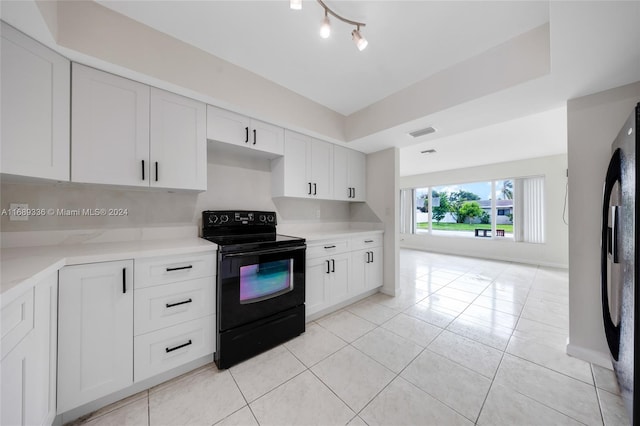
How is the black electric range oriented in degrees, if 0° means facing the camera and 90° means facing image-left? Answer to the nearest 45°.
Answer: approximately 315°

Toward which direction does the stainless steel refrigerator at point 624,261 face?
to the viewer's left

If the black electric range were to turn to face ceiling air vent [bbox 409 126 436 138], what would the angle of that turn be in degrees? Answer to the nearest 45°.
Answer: approximately 45° to its left

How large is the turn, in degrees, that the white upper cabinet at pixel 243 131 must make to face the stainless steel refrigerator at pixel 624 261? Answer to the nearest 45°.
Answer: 0° — it already faces it

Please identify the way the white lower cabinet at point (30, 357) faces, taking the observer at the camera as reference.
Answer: facing to the right of the viewer

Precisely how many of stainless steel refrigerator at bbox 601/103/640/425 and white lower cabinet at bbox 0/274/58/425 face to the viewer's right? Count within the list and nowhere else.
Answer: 1

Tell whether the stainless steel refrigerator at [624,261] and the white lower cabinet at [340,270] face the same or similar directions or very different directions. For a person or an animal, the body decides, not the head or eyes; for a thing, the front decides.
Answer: very different directions

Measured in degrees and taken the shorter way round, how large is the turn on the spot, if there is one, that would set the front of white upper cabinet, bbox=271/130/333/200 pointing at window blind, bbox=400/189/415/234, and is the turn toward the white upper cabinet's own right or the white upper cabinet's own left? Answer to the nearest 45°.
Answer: approximately 90° to the white upper cabinet's own left

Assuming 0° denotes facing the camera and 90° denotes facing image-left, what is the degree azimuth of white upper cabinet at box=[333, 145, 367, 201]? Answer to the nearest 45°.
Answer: approximately 315°

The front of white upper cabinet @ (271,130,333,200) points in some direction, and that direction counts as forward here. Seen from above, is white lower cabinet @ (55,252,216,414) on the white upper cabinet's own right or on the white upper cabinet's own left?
on the white upper cabinet's own right
